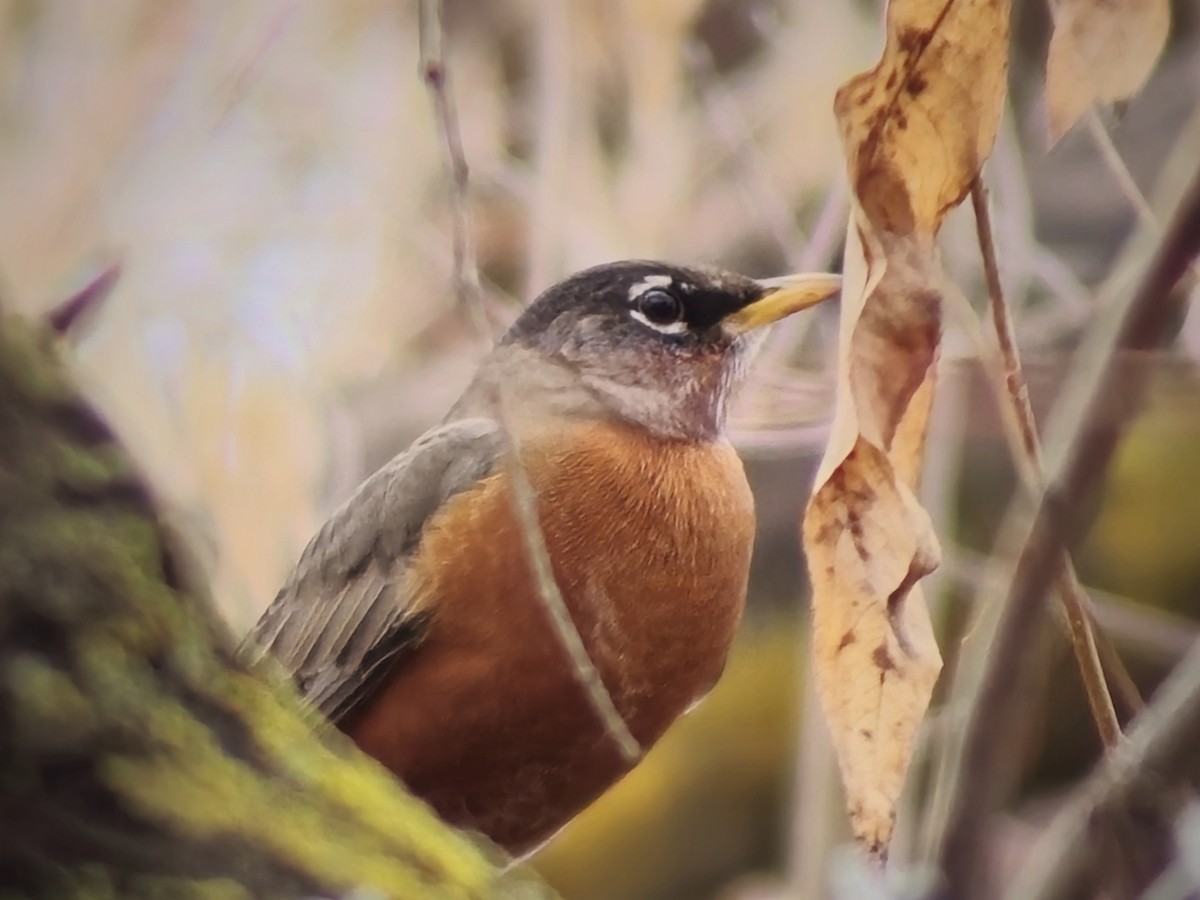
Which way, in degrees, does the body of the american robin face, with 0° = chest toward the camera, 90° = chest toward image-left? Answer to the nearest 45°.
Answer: approximately 315°
